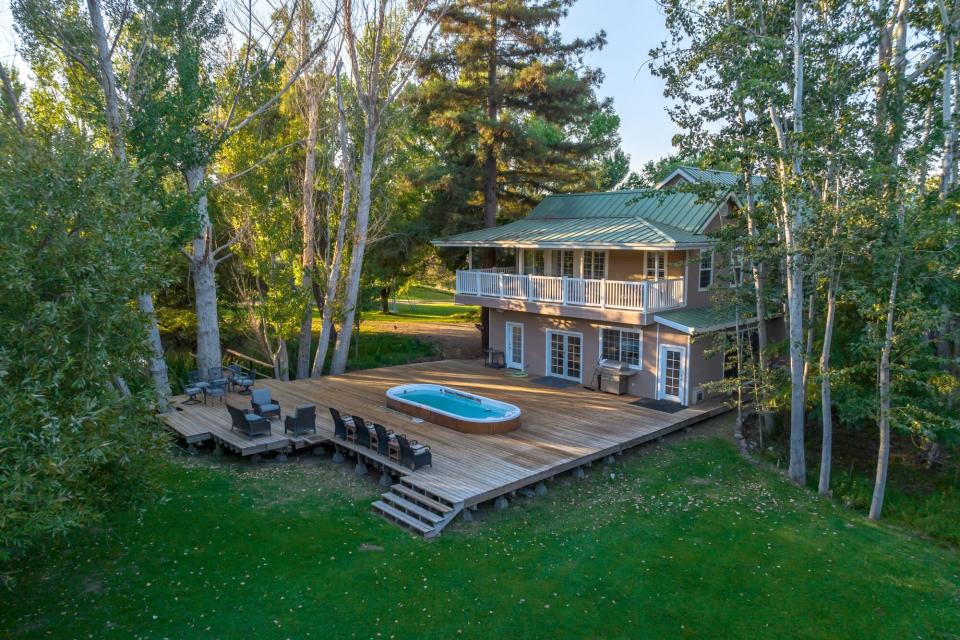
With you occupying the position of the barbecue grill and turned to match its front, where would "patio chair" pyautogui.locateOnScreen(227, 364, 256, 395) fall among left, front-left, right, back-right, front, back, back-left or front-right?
front-right

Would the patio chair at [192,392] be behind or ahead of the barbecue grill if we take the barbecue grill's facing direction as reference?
ahead

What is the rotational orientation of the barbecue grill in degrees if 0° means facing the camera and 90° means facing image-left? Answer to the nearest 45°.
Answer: approximately 45°

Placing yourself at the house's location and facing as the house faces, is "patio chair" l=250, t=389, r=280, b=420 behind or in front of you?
in front

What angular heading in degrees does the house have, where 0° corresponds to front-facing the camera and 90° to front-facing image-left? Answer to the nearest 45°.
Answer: approximately 45°

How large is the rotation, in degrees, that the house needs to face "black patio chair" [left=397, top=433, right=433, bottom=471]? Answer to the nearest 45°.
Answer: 0° — it already faces it

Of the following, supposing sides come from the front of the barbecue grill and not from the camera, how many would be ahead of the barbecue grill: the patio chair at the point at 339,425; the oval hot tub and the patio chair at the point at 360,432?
3

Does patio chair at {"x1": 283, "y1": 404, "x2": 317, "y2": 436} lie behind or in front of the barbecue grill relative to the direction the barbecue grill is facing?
in front

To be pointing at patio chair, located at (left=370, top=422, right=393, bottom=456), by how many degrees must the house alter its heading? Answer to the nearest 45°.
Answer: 0° — it already faces it

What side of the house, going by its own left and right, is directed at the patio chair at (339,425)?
front

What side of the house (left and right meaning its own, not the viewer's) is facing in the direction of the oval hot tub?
front
